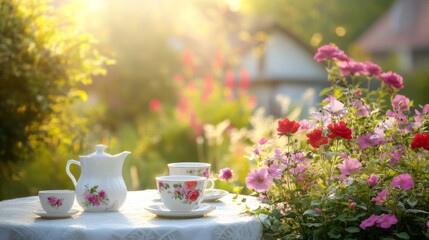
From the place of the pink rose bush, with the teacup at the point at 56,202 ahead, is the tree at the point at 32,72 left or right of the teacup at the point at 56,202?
right

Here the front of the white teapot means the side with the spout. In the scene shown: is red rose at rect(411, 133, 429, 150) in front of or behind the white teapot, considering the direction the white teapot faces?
in front

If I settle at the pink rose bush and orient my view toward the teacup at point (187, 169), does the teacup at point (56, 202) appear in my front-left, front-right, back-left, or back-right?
front-left

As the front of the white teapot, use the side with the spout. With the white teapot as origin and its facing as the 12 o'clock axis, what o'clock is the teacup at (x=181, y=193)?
The teacup is roughly at 1 o'clock from the white teapot.

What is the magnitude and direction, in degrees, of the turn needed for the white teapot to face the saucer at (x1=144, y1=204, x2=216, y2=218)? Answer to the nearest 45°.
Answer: approximately 45° to its right

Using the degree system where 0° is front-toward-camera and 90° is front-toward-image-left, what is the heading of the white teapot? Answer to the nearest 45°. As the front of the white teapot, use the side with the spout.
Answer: approximately 270°

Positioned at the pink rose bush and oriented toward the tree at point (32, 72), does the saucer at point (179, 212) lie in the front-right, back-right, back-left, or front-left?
front-left
